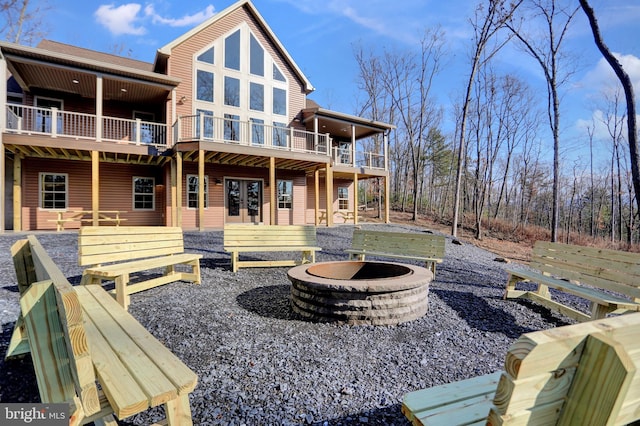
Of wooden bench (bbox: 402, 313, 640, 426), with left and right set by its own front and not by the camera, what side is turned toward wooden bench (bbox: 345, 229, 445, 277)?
front

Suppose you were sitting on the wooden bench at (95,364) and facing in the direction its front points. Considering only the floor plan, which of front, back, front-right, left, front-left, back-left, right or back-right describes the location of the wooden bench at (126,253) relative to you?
front-left

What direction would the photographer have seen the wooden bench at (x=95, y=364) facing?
facing away from the viewer and to the right of the viewer

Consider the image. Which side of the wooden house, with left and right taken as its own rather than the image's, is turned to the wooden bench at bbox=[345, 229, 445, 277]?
front

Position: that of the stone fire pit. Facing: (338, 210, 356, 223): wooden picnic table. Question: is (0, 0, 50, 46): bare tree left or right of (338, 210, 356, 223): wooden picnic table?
left

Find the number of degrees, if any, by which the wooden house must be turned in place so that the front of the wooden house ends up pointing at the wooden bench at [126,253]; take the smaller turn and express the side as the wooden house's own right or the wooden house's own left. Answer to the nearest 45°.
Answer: approximately 45° to the wooden house's own right

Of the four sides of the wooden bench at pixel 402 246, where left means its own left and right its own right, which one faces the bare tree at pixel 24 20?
right

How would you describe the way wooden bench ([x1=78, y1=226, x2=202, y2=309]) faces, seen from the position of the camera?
facing the viewer and to the right of the viewer

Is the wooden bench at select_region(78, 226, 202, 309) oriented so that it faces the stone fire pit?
yes

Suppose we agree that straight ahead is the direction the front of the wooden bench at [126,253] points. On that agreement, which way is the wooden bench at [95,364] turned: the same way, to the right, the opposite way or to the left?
to the left

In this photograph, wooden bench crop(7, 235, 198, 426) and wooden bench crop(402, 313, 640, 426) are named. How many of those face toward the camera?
0

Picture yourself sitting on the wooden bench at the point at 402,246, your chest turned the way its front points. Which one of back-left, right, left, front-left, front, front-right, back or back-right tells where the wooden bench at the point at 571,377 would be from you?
front-left

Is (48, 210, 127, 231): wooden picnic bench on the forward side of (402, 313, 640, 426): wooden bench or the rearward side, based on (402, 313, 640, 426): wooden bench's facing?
on the forward side

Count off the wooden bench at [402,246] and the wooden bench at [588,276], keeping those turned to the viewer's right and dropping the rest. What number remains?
0

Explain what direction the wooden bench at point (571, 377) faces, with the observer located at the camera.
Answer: facing away from the viewer and to the left of the viewer

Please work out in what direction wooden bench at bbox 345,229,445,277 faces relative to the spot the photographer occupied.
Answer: facing the viewer and to the left of the viewer
